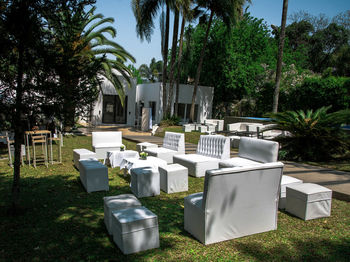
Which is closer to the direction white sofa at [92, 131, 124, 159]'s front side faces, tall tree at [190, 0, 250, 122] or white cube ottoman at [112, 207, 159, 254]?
the white cube ottoman

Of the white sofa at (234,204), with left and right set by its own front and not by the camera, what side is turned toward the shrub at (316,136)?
right

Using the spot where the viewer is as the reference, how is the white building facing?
facing the viewer

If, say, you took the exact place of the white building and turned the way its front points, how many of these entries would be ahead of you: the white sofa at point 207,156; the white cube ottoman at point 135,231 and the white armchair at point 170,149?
3

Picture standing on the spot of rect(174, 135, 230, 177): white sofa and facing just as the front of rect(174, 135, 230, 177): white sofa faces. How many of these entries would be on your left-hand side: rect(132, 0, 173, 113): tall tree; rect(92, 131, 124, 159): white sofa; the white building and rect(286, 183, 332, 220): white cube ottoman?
1

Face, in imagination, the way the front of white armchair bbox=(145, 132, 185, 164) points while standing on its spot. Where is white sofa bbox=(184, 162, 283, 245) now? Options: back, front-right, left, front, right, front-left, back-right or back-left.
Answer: front-left

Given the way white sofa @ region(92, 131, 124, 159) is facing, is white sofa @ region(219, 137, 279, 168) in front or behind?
in front

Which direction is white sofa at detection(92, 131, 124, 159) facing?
toward the camera

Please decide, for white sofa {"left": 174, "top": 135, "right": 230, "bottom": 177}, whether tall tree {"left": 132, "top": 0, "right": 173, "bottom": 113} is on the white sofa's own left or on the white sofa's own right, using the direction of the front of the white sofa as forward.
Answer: on the white sofa's own right

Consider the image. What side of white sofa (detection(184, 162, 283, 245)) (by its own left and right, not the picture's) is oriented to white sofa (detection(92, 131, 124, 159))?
front

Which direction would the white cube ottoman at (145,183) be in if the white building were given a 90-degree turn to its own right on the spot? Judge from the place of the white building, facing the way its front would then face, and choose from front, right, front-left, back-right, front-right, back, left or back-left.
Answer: left

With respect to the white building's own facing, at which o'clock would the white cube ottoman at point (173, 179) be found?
The white cube ottoman is roughly at 12 o'clock from the white building.

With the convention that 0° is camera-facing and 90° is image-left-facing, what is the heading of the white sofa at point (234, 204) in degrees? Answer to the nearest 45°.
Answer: approximately 135°
